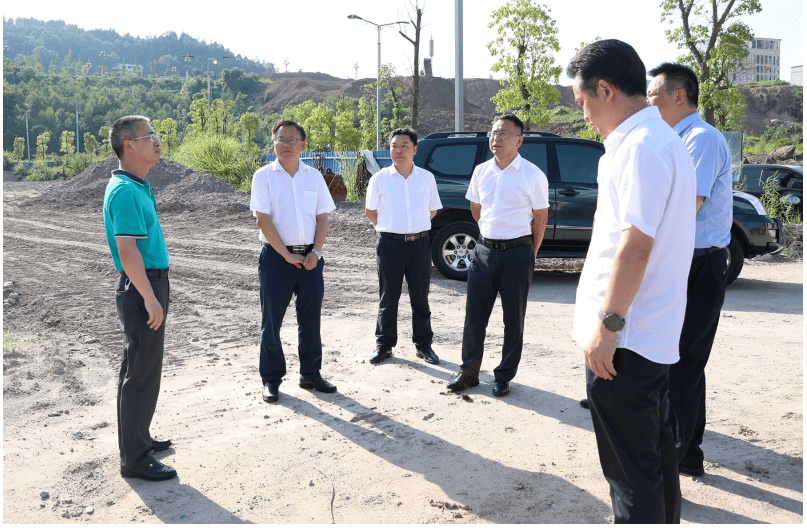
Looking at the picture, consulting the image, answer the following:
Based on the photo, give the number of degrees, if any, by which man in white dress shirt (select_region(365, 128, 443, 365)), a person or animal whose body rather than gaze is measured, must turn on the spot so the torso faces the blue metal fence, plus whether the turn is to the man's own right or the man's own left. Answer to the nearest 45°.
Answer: approximately 180°

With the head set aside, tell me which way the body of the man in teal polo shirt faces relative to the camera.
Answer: to the viewer's right

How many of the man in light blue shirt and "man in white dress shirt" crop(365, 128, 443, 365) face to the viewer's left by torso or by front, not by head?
1

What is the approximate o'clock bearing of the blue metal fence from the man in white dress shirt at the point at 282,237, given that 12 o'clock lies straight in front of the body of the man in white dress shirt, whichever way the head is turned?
The blue metal fence is roughly at 6 o'clock from the man in white dress shirt.

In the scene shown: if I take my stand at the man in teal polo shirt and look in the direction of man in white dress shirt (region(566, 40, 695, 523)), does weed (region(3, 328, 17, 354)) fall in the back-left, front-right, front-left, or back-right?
back-left

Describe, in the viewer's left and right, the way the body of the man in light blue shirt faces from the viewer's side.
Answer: facing to the left of the viewer

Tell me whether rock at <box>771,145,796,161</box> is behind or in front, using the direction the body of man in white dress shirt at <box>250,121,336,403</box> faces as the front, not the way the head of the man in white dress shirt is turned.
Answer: behind

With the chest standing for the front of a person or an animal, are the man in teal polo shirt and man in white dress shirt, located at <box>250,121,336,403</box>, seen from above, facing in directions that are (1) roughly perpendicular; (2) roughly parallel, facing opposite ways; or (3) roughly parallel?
roughly perpendicular

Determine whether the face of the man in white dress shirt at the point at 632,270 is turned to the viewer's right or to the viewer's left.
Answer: to the viewer's left

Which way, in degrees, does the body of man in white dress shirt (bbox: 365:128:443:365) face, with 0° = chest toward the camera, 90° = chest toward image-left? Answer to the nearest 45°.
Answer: approximately 0°

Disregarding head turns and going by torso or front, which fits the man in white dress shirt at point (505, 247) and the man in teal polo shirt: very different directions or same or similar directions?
very different directions

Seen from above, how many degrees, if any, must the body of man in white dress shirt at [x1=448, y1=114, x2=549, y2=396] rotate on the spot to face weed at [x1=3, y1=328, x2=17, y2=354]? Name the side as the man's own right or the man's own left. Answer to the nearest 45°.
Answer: approximately 45° to the man's own right
